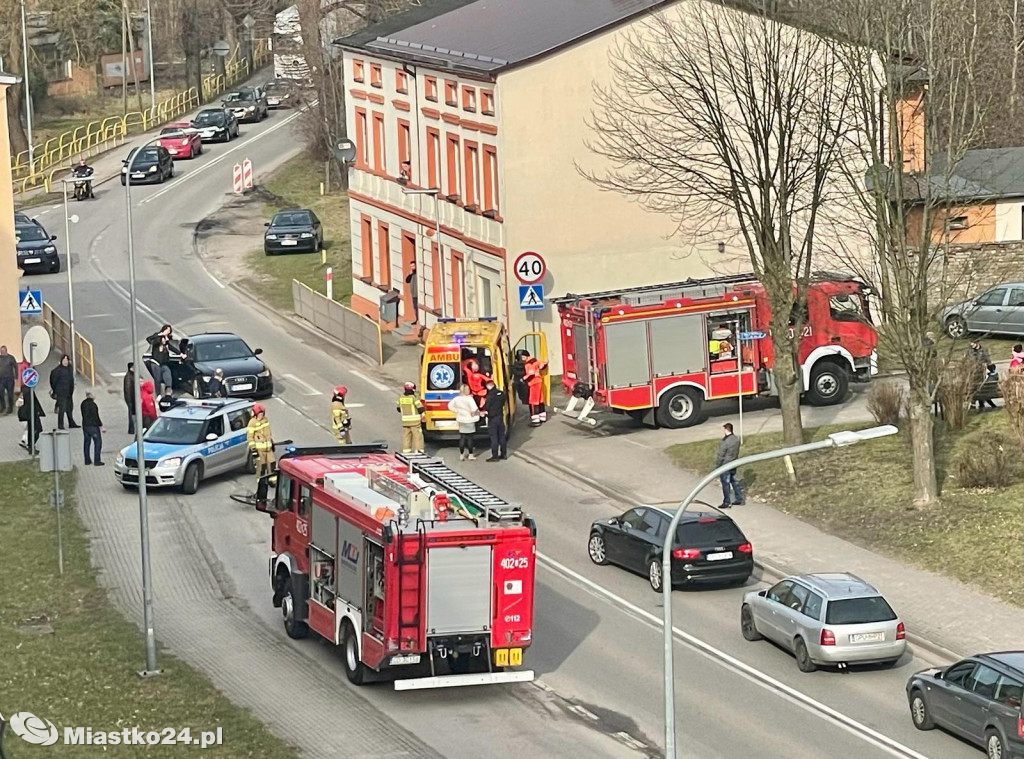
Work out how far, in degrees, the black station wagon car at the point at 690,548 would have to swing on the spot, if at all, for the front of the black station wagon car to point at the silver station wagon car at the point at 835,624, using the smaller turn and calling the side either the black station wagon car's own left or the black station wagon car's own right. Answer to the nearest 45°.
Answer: approximately 180°

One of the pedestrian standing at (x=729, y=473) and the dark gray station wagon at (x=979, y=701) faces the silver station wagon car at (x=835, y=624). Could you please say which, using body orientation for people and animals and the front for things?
the dark gray station wagon

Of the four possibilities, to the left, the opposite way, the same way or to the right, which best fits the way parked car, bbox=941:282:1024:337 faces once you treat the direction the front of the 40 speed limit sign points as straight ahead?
to the right

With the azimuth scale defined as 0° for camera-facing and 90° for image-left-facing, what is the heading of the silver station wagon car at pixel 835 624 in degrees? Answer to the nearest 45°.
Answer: approximately 135°

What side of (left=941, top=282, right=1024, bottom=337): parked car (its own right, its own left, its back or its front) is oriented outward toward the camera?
left

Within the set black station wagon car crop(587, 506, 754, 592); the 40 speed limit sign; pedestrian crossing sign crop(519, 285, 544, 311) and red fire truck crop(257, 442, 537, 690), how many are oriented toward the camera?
2

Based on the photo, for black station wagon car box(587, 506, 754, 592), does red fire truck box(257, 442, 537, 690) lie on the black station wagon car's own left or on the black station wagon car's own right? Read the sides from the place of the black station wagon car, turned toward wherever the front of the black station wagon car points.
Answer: on the black station wagon car's own left

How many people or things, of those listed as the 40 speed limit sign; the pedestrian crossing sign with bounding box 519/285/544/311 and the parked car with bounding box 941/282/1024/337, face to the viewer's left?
1

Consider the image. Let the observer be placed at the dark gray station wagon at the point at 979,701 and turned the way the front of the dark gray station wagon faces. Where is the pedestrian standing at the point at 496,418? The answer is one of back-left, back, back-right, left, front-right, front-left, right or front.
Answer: front

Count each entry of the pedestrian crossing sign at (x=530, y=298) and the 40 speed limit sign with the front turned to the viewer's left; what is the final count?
0

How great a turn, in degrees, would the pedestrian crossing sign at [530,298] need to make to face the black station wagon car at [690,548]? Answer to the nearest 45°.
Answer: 0° — it already faces it

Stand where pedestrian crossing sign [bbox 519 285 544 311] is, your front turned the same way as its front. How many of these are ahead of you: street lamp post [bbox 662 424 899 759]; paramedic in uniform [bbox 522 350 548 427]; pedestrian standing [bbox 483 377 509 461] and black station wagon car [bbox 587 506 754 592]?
4

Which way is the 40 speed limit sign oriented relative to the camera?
toward the camera

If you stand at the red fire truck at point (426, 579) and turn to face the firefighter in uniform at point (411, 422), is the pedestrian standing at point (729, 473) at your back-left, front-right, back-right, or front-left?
front-right

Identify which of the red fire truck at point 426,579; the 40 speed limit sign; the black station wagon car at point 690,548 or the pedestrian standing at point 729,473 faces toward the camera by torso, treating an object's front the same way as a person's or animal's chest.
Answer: the 40 speed limit sign

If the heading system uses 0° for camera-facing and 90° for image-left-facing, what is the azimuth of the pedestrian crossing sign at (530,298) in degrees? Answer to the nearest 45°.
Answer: approximately 0°
